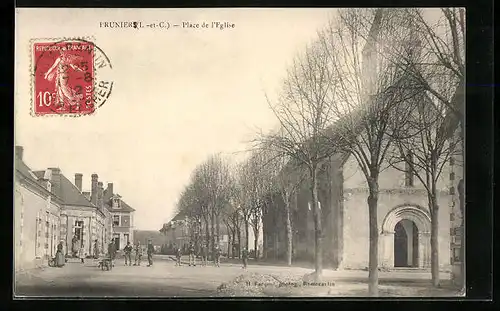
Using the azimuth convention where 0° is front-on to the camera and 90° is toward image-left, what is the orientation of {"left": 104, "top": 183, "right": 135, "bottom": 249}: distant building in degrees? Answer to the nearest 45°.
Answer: approximately 315°
